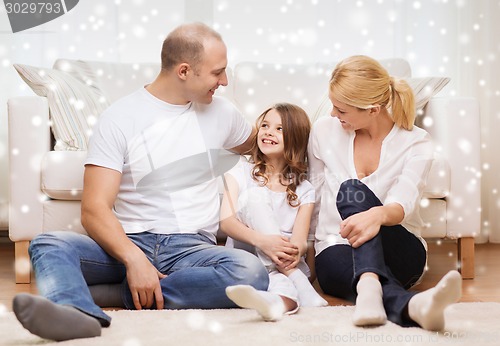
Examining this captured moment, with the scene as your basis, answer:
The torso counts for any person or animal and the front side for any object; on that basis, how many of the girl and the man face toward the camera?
2

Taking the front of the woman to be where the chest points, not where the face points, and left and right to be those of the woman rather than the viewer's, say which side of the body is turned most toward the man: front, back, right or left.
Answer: right

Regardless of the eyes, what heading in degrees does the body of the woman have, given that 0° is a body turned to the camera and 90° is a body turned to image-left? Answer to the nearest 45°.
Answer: approximately 0°

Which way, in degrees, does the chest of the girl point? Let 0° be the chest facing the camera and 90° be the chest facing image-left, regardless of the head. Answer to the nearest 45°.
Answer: approximately 0°

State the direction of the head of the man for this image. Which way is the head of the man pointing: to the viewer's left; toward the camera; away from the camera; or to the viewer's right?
to the viewer's right

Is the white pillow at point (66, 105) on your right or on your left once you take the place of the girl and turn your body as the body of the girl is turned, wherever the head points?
on your right

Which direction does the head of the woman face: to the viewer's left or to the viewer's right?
to the viewer's left

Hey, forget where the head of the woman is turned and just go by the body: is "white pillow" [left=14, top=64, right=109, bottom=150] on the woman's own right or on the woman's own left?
on the woman's own right
